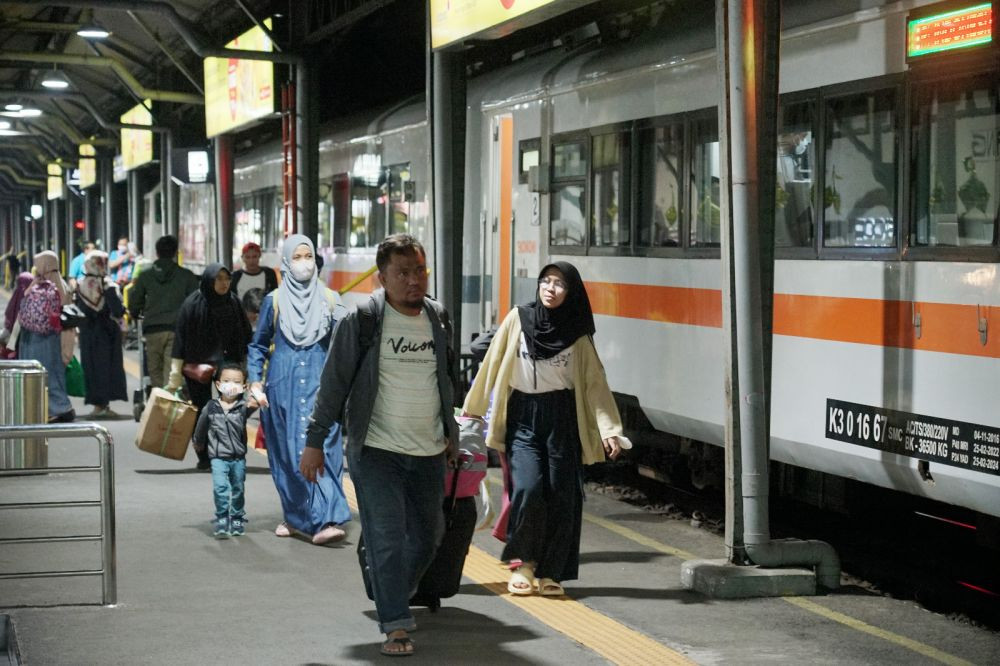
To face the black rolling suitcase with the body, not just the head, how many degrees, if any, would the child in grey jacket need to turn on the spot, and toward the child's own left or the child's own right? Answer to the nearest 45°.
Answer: approximately 45° to the child's own left

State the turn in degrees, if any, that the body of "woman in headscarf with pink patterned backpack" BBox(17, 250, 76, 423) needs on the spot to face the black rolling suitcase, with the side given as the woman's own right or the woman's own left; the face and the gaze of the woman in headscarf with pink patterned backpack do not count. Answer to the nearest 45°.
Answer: approximately 135° to the woman's own right

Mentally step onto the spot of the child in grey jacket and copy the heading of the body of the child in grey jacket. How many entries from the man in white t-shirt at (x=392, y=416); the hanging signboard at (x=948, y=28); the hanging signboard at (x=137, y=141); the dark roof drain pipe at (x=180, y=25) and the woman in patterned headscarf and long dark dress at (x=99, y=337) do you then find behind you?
3

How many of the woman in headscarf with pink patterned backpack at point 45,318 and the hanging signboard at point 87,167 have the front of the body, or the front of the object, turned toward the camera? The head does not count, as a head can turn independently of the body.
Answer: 1

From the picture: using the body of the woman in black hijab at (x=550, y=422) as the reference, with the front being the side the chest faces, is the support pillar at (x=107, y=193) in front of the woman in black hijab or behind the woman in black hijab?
behind

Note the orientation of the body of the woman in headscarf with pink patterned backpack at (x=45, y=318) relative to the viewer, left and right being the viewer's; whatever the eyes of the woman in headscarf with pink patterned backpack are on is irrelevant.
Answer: facing away from the viewer and to the right of the viewer

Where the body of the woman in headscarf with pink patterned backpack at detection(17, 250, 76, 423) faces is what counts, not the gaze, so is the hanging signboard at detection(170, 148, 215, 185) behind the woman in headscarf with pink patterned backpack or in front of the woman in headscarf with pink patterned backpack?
in front
